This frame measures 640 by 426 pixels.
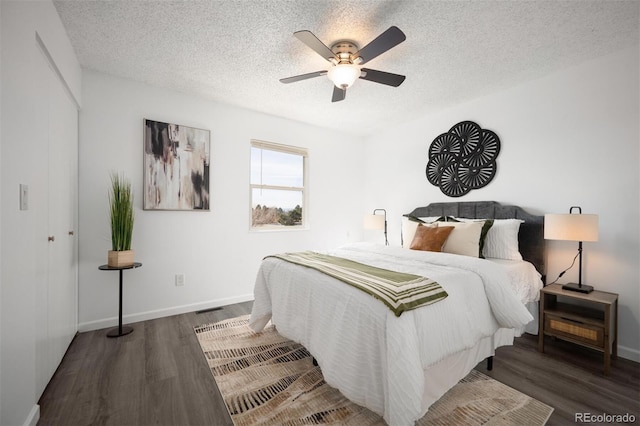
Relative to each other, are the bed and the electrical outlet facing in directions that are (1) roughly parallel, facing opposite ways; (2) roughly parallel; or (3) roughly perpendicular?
roughly perpendicular

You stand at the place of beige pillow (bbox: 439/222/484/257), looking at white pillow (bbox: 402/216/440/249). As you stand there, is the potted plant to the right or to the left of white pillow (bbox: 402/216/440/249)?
left

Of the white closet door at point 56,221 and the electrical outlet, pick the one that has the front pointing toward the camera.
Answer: the electrical outlet

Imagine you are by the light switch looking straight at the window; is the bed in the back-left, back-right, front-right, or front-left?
front-right

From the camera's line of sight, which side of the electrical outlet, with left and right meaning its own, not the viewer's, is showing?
front

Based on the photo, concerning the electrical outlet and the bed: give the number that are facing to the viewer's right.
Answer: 0

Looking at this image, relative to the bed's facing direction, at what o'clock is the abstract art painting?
The abstract art painting is roughly at 2 o'clock from the bed.

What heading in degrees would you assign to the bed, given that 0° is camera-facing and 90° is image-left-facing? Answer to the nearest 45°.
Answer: approximately 45°

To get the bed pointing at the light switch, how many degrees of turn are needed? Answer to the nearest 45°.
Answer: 0° — it already faces it

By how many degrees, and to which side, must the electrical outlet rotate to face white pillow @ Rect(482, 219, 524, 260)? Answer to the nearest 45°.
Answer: approximately 45° to its left

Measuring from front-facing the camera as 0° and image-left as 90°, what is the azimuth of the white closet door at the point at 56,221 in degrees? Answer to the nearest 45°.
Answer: approximately 270°

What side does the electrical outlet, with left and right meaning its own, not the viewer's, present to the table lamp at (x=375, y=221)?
left

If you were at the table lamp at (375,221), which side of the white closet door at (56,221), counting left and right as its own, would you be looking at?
front

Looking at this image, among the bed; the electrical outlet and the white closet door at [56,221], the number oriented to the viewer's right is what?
1

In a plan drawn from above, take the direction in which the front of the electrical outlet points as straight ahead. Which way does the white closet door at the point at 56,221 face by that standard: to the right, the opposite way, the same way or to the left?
to the left
